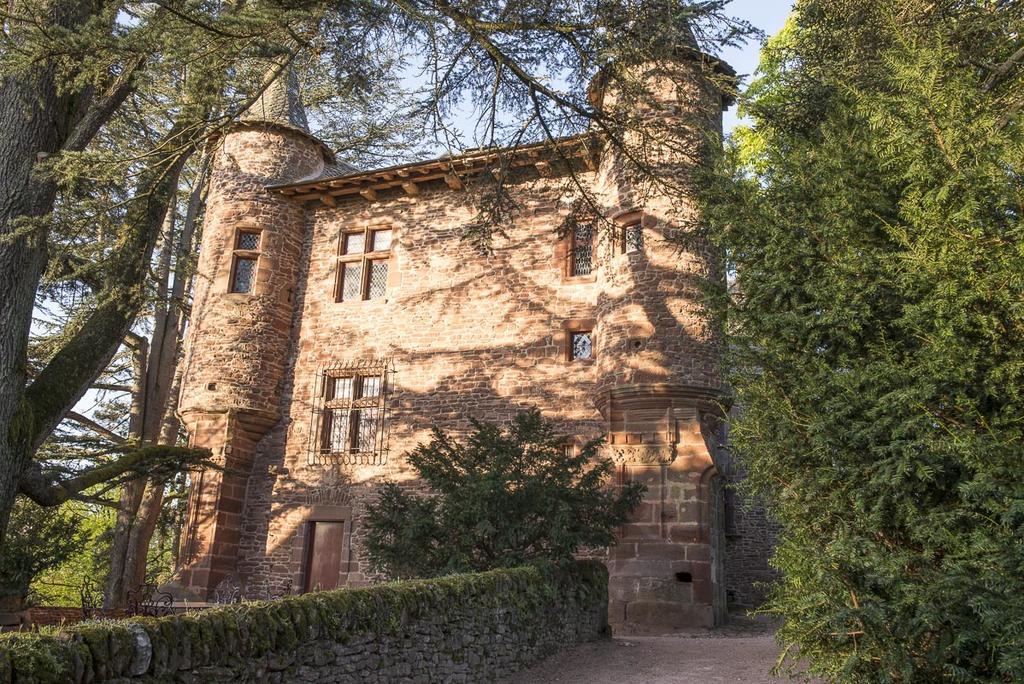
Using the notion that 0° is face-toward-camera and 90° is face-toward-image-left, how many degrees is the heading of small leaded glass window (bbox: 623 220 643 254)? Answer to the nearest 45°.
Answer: approximately 45°

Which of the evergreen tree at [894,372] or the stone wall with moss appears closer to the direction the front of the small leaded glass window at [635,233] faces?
the stone wall with moss

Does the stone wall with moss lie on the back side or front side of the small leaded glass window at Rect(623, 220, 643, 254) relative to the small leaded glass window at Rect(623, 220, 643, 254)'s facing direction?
on the front side

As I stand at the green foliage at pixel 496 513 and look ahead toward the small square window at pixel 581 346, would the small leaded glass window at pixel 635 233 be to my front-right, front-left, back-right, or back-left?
front-right

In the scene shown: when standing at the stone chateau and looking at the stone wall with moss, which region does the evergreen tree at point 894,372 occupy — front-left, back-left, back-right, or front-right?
front-left

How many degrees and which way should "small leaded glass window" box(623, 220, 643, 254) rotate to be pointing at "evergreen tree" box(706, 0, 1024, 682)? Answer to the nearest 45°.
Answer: approximately 45° to its left

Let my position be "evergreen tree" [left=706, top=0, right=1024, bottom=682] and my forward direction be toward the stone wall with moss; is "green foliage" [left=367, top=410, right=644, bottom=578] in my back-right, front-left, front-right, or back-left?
front-right
